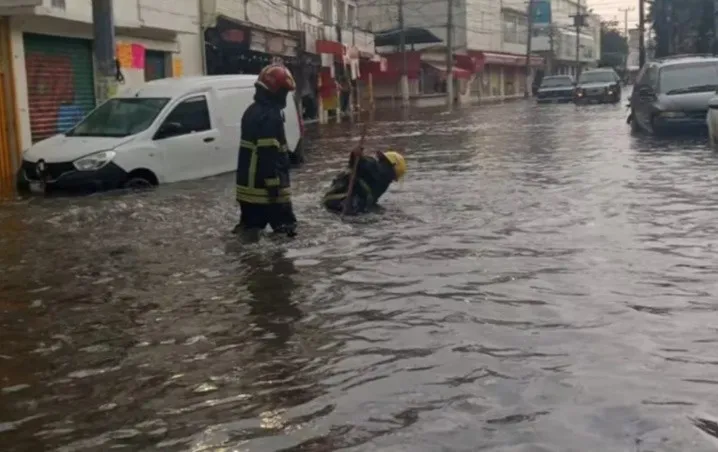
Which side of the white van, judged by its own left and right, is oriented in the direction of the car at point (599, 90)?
back

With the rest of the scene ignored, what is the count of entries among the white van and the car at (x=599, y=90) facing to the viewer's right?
0

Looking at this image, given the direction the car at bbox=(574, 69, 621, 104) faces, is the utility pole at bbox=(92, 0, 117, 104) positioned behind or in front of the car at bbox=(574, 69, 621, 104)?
in front

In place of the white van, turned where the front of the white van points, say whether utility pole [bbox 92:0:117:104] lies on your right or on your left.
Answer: on your right

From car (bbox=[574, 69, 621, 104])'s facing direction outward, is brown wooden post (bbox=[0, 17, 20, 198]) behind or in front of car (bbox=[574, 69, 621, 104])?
in front

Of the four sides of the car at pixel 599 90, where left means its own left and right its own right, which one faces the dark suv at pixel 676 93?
front

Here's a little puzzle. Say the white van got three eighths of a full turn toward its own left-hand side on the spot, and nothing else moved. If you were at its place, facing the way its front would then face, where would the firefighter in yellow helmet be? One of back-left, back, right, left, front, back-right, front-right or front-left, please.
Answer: front-right

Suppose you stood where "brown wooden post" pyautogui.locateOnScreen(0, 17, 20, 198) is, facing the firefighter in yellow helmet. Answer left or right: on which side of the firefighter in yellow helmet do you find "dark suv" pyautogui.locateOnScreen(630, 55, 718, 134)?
left

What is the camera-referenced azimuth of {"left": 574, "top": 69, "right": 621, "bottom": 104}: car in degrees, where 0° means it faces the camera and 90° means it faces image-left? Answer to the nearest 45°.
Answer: approximately 0°

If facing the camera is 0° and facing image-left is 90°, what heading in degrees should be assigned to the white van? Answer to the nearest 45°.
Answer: approximately 45°
